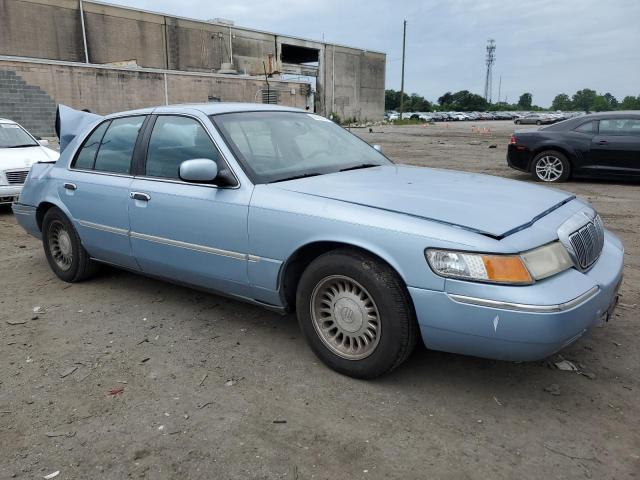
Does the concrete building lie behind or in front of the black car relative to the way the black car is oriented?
behind

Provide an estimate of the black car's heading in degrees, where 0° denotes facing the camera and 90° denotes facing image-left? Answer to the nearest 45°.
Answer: approximately 270°

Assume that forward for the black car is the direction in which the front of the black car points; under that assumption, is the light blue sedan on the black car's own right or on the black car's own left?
on the black car's own right

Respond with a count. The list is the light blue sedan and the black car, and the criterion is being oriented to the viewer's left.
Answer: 0

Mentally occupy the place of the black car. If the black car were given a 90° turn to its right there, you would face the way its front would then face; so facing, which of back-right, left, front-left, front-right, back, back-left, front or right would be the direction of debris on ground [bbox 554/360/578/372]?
front

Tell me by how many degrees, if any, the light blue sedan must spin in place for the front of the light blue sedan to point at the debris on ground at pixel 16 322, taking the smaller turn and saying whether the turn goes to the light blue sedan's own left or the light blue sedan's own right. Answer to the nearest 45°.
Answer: approximately 135° to the light blue sedan's own right

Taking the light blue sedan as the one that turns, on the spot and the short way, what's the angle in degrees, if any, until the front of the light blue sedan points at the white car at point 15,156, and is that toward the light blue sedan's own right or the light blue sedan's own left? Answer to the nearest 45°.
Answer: approximately 180°

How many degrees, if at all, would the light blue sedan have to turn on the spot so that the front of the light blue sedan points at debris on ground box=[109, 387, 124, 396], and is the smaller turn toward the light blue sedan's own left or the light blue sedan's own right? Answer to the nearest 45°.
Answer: approximately 135° to the light blue sedan's own right

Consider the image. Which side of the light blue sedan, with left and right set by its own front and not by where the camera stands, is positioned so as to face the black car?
left

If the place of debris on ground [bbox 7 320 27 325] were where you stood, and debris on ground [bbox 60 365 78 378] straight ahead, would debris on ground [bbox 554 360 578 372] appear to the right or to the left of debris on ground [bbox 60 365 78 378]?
left
